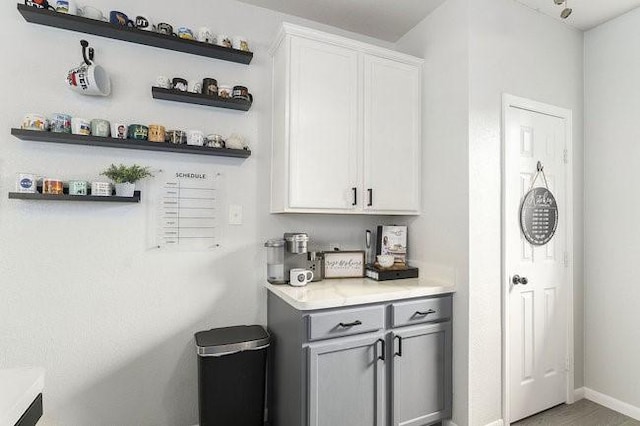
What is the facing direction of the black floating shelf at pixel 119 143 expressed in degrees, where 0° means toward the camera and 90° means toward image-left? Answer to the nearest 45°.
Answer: approximately 0°

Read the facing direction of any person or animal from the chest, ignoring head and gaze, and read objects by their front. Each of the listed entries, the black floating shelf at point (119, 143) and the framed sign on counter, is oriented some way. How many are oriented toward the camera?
2

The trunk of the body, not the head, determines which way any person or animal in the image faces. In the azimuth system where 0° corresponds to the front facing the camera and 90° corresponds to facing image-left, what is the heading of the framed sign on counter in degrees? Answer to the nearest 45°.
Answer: approximately 0°

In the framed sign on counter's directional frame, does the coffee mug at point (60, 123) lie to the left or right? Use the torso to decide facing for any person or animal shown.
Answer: on its right

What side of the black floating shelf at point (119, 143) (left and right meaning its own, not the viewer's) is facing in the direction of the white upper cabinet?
left

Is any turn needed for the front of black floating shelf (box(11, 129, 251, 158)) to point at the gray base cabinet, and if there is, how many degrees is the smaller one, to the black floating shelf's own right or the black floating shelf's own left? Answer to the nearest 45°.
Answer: approximately 45° to the black floating shelf's own left

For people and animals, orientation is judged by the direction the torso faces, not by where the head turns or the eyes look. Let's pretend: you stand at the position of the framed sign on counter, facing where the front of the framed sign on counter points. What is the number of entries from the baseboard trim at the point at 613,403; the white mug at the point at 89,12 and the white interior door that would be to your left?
2

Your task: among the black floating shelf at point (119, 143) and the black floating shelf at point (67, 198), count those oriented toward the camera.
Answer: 2
